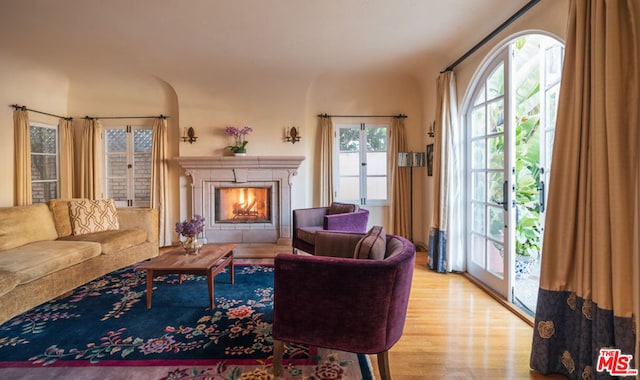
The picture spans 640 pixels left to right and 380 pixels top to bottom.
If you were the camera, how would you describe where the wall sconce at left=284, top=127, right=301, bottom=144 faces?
facing the viewer

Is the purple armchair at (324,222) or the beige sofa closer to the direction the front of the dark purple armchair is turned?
the beige sofa

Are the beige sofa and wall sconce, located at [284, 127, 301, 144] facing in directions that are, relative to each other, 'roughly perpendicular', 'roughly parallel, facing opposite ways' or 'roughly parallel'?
roughly perpendicular

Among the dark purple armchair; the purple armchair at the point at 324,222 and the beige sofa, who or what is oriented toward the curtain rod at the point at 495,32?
the beige sofa

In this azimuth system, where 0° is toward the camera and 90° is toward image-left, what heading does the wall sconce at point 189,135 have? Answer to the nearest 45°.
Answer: approximately 0°

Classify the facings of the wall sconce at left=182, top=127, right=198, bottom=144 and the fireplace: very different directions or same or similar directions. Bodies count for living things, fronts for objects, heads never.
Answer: same or similar directions

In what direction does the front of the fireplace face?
toward the camera

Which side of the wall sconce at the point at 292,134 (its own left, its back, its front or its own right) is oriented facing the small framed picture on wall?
left

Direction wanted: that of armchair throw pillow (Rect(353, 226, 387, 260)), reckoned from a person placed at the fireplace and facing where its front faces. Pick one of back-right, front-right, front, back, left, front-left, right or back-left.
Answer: front

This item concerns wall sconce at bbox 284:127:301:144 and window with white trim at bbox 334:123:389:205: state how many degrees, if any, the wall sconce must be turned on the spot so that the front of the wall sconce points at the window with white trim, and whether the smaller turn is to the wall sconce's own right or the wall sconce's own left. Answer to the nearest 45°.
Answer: approximately 90° to the wall sconce's own left

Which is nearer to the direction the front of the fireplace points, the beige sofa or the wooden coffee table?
the wooden coffee table

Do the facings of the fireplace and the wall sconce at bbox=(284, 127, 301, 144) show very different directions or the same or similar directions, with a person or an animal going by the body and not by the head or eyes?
same or similar directions

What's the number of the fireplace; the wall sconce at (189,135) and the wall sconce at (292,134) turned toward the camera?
3

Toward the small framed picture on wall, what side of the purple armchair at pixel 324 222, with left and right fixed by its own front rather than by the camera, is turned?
back

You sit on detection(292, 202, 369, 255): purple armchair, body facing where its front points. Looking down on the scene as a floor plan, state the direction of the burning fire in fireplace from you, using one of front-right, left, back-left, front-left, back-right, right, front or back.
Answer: right

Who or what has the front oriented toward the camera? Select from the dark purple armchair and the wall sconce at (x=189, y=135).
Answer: the wall sconce

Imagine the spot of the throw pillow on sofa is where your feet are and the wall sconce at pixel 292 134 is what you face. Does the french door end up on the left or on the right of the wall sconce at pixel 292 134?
right

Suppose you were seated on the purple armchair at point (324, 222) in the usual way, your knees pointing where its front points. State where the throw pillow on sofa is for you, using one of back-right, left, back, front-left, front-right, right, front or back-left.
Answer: front-right

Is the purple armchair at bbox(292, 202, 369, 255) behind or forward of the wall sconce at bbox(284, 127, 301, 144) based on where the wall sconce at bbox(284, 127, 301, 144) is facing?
forward

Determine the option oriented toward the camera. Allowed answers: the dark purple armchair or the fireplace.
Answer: the fireplace

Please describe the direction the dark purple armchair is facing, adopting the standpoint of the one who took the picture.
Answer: facing to the left of the viewer
